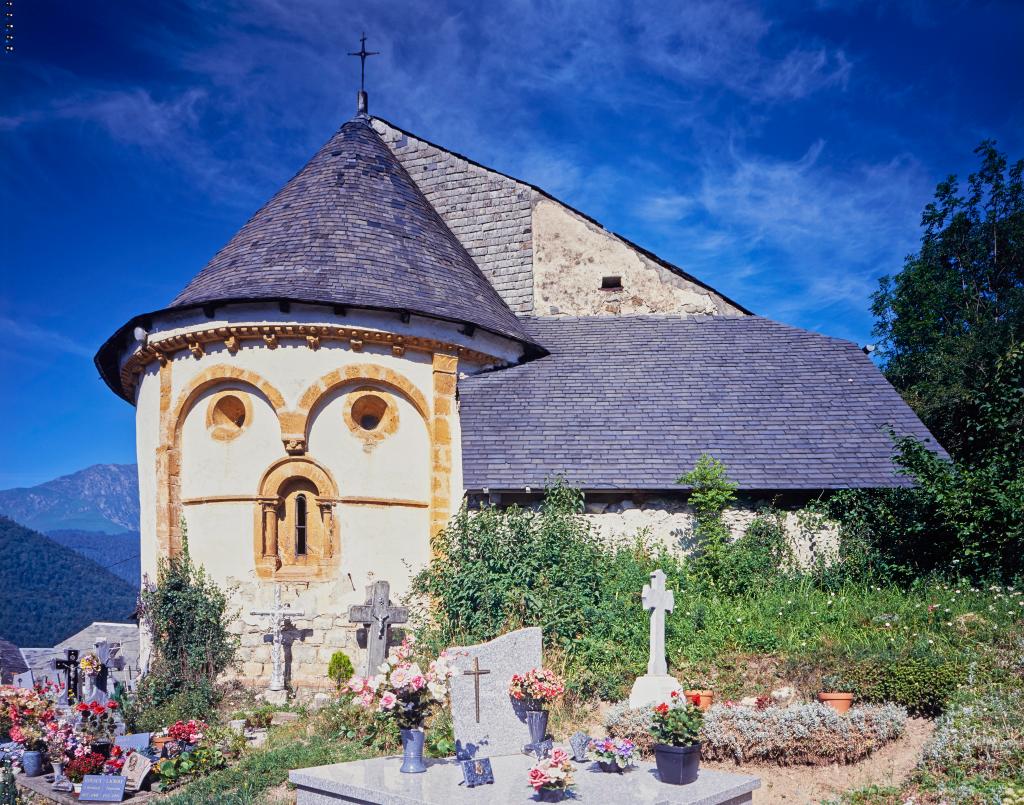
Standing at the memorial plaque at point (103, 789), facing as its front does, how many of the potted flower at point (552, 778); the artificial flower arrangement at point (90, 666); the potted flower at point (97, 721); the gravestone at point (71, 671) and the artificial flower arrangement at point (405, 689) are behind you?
3

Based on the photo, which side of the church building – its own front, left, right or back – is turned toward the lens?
back

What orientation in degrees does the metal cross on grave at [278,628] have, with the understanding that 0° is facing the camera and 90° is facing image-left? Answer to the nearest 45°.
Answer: approximately 0°

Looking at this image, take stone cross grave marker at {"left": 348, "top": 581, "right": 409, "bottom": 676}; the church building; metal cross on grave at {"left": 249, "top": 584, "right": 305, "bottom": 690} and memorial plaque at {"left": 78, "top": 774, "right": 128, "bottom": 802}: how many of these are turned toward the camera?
3

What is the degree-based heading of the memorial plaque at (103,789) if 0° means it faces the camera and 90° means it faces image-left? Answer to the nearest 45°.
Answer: approximately 0°

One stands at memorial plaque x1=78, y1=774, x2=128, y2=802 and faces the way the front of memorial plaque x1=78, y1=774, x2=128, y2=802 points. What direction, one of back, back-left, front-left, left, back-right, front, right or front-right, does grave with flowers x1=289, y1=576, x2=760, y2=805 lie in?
front-left

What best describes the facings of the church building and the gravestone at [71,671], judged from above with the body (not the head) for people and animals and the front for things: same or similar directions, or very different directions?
very different directions

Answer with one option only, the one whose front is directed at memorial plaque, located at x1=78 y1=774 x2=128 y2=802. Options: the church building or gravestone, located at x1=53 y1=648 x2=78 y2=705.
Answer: the gravestone

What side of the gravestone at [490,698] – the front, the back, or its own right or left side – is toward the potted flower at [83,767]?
right
